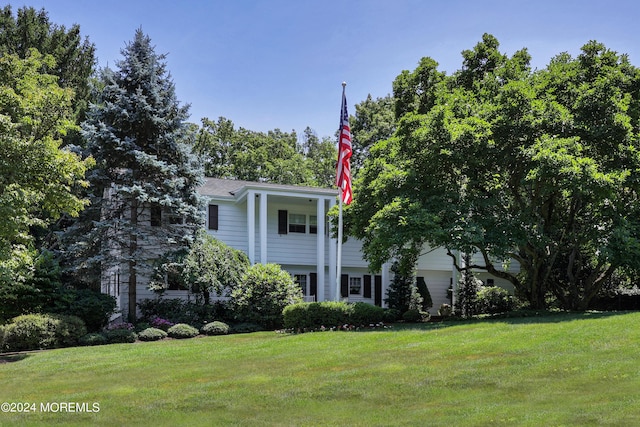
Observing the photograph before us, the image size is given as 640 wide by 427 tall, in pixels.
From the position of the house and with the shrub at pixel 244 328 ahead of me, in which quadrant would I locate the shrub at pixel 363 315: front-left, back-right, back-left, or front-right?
front-left

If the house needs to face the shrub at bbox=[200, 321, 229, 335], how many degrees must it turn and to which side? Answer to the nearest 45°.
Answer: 0° — it already faces it

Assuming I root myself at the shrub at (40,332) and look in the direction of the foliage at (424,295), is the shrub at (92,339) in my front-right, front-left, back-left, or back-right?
front-right

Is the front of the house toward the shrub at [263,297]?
yes

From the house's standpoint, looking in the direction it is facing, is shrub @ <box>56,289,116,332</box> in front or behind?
in front

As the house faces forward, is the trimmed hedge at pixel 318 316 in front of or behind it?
in front

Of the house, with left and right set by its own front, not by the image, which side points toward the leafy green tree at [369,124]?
back

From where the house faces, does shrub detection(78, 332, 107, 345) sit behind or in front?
in front

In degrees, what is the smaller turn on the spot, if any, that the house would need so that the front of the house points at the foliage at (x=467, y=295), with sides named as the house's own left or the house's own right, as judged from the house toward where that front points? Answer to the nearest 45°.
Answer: approximately 90° to the house's own left

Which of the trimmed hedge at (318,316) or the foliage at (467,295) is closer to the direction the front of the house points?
the trimmed hedge

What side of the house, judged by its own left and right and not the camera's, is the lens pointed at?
front
